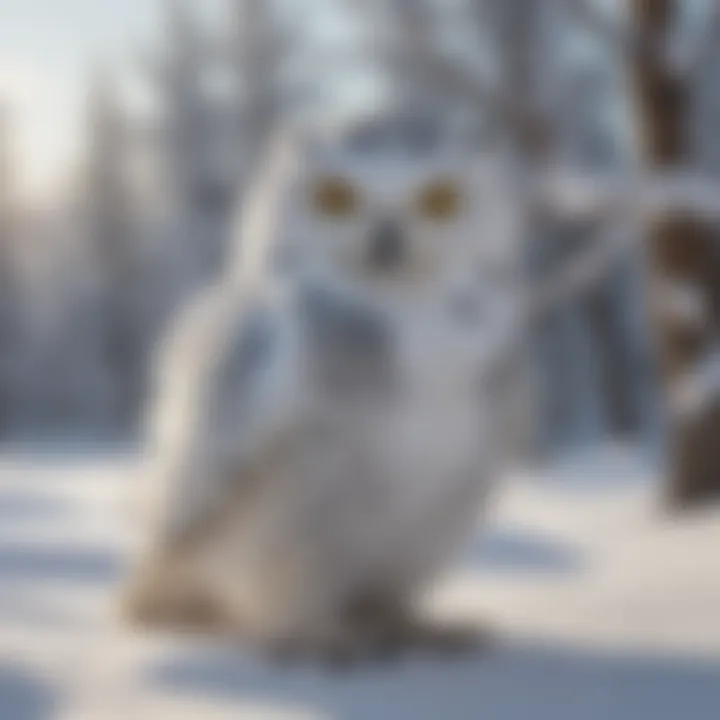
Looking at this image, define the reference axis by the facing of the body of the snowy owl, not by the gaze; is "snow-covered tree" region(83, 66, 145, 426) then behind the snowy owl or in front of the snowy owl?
behind

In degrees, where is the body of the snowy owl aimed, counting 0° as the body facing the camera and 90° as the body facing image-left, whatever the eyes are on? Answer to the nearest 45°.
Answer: approximately 315°

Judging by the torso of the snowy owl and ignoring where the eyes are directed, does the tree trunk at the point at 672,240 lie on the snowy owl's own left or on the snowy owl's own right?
on the snowy owl's own left
